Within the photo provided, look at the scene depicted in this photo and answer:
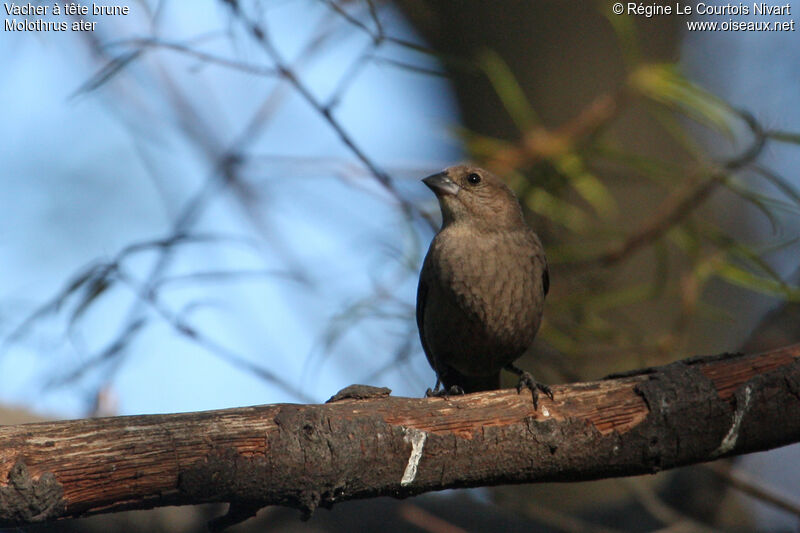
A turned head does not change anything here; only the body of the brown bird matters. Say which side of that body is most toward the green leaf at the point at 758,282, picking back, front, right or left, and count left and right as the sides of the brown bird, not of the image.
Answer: back

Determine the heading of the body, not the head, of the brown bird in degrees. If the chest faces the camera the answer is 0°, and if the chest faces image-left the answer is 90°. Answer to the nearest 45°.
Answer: approximately 0°

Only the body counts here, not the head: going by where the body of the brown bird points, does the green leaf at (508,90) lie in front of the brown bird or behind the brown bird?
behind
